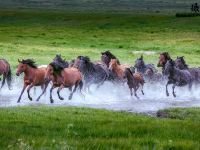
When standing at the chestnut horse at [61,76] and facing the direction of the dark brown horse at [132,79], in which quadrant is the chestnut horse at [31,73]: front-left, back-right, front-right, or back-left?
back-left

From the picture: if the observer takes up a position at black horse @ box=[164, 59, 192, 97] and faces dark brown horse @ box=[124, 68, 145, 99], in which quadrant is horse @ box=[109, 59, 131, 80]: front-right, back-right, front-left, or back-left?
front-right

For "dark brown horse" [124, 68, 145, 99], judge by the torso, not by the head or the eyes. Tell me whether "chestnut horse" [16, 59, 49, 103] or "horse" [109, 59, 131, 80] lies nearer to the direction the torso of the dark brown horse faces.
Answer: the chestnut horse

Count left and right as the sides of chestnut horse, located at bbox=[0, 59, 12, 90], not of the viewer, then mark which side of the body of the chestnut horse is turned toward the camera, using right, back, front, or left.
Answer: left

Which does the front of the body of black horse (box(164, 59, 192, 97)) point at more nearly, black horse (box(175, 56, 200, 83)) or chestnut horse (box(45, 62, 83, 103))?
the chestnut horse

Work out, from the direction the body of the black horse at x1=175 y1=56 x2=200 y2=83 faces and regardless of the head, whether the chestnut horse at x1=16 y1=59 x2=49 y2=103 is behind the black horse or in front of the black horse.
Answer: in front

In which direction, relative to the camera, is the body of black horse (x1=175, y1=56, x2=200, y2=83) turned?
to the viewer's left

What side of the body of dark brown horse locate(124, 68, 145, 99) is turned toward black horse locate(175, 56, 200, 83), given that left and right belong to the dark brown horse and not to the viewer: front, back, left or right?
back

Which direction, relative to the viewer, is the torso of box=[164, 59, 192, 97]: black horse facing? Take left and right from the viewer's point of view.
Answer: facing the viewer and to the left of the viewer

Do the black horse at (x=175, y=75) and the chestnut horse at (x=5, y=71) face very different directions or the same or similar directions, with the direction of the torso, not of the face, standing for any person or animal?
same or similar directions

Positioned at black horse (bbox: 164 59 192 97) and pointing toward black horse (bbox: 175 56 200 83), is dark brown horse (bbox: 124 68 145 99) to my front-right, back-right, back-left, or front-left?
back-left

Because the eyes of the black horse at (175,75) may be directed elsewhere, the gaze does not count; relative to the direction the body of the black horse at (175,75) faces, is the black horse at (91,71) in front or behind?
in front

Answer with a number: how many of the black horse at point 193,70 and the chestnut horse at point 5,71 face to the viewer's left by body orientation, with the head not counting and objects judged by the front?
2

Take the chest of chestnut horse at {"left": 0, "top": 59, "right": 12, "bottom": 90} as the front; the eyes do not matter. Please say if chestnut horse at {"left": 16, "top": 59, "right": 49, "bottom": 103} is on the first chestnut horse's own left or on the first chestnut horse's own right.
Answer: on the first chestnut horse's own left

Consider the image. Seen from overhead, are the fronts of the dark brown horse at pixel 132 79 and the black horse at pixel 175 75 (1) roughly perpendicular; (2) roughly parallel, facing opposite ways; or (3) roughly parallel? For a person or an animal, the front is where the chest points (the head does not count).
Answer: roughly parallel
